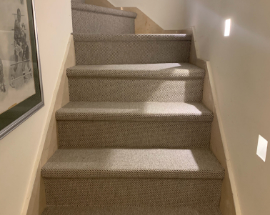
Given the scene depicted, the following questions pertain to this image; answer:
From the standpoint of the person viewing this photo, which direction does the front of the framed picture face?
facing the viewer and to the right of the viewer

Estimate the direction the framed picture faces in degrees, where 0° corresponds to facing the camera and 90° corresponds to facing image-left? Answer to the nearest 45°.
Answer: approximately 315°
